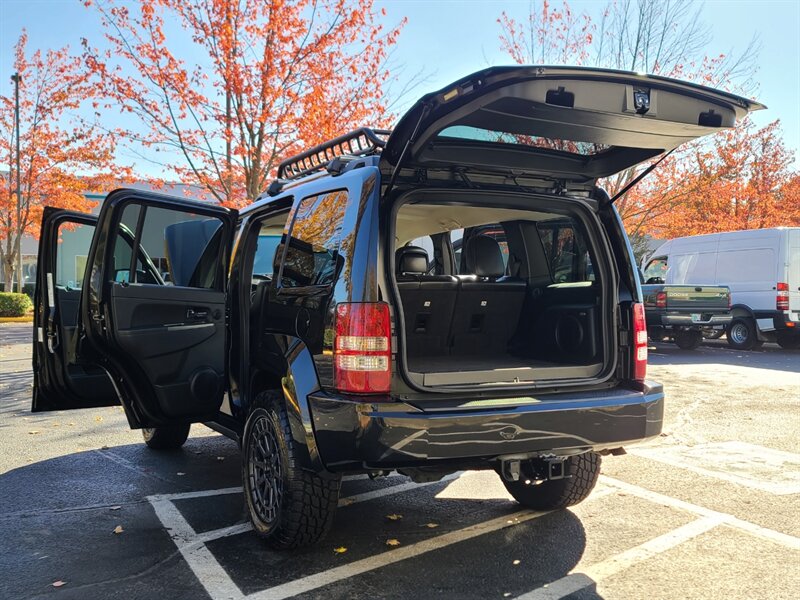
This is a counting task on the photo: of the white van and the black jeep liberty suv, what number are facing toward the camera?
0

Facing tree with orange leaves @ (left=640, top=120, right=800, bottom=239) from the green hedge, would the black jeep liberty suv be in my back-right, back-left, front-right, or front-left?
front-right

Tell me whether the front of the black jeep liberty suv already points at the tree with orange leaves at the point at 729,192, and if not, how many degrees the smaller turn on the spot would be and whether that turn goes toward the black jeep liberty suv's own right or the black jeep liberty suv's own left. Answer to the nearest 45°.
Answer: approximately 90° to the black jeep liberty suv's own right

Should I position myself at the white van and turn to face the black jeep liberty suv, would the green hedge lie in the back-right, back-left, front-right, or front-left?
front-right

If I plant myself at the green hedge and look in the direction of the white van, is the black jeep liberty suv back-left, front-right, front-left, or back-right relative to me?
front-right

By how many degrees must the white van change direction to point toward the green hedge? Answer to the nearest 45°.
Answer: approximately 45° to its left

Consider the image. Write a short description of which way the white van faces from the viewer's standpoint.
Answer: facing away from the viewer and to the left of the viewer

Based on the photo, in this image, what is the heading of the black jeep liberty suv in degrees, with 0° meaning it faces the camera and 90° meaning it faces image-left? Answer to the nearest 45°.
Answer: approximately 135°

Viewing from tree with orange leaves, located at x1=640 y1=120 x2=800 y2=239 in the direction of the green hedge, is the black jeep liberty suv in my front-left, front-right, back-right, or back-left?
front-left
